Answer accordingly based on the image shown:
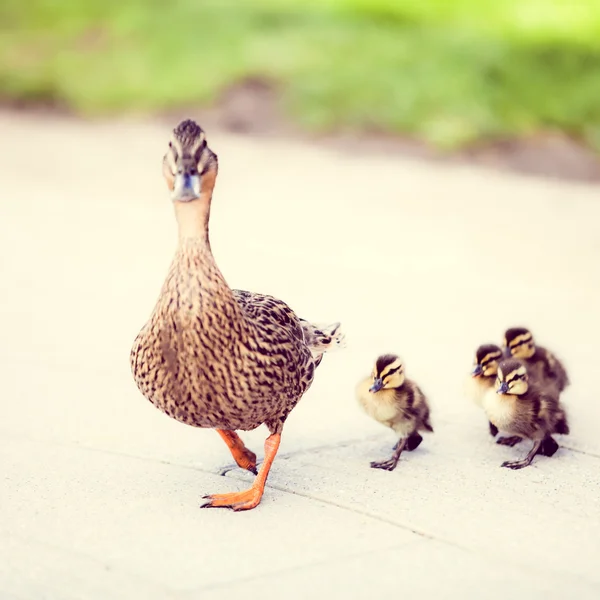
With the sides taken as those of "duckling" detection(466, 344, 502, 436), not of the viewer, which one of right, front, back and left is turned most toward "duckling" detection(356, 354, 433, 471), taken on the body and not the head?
front

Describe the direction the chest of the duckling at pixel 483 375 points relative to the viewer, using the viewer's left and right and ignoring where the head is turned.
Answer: facing the viewer and to the left of the viewer

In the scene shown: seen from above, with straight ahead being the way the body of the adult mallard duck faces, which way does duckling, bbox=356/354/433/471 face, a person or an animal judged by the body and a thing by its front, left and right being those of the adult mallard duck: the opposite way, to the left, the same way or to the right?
the same way

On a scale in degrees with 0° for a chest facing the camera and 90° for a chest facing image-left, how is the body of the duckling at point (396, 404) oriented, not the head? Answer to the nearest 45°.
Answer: approximately 45°

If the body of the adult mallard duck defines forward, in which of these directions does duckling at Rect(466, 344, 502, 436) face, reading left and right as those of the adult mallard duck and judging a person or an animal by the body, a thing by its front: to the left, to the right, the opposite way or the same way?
the same way

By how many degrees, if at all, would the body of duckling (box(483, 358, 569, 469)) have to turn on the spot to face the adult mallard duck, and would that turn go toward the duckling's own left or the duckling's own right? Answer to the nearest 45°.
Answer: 0° — it already faces it

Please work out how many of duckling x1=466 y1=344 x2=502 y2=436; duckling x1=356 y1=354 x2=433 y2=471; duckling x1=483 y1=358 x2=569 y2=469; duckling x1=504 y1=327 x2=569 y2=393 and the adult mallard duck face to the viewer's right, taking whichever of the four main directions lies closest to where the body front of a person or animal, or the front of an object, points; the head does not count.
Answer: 0

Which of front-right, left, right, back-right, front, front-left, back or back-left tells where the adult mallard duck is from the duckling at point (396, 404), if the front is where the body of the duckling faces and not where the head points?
front

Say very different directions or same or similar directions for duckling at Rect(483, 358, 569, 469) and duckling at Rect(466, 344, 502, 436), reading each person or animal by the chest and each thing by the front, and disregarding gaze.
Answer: same or similar directions

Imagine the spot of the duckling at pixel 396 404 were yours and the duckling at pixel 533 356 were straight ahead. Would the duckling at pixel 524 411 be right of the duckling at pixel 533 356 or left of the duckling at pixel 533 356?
right

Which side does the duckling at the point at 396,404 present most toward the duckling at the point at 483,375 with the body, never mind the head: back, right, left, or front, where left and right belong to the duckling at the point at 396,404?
back

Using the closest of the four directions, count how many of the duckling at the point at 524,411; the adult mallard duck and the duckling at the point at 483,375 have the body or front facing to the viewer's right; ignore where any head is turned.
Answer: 0

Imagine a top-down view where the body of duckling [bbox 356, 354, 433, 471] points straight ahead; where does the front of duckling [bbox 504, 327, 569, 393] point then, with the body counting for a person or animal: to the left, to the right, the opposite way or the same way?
the same way
